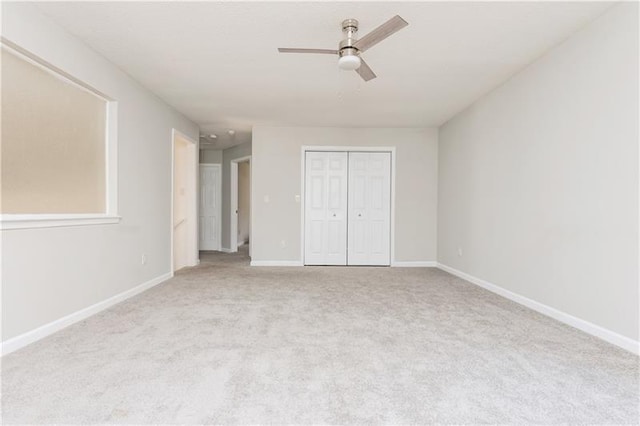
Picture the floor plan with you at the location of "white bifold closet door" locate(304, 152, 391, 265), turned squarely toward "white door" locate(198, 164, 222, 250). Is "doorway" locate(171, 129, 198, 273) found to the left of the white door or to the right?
left

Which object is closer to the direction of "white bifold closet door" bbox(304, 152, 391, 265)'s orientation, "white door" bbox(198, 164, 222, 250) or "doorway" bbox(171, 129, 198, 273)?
the doorway

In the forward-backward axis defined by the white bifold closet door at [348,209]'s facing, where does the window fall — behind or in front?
in front

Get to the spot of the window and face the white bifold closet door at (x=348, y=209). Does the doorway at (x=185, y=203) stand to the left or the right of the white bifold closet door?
left

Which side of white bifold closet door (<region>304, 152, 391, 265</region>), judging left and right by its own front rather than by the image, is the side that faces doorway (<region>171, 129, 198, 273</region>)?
right

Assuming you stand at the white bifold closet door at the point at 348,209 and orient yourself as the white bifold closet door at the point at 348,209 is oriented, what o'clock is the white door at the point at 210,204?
The white door is roughly at 4 o'clock from the white bifold closet door.

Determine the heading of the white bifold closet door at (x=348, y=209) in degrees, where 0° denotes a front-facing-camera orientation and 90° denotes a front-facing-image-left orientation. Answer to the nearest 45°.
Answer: approximately 0°

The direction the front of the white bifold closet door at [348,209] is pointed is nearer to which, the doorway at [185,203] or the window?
the window

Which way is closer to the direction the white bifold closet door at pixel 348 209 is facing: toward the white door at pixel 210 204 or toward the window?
the window

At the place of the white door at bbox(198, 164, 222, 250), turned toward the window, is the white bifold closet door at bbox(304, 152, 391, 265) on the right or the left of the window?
left

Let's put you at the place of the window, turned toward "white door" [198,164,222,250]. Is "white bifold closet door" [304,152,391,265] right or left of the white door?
right
